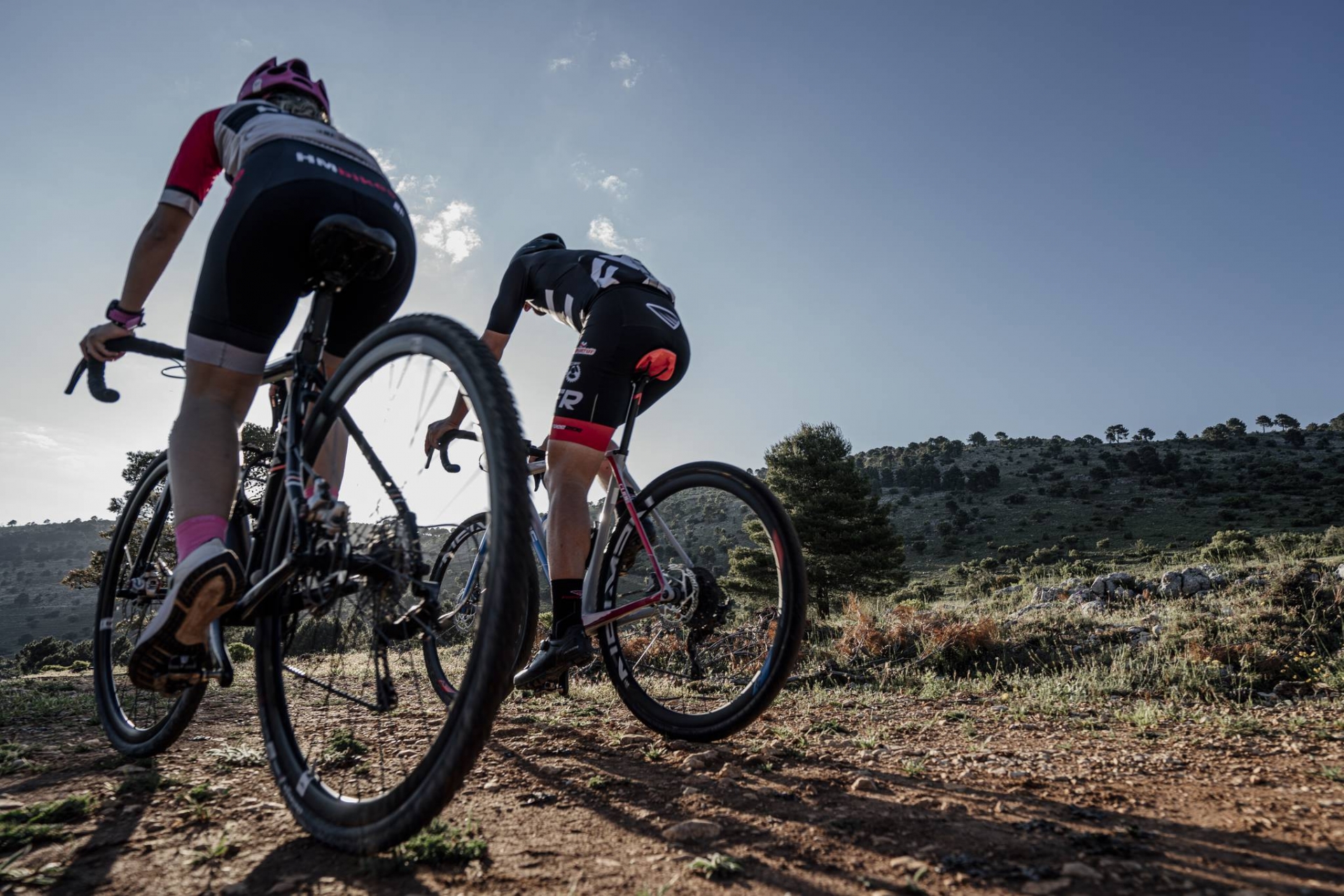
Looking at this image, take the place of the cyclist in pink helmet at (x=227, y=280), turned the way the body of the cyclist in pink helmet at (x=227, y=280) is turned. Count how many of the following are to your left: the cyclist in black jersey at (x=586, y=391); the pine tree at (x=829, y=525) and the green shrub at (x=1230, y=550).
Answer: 0

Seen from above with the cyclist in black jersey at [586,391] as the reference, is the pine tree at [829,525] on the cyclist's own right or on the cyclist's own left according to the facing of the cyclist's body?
on the cyclist's own right

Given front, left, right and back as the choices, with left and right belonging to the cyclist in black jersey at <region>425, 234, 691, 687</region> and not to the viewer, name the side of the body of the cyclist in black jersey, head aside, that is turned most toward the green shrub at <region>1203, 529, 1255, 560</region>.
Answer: right

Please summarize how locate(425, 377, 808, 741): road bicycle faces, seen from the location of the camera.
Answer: facing away from the viewer and to the left of the viewer

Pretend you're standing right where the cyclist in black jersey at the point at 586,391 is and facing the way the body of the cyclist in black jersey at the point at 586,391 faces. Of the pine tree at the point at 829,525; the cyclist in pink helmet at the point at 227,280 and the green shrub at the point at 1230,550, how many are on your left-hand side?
1

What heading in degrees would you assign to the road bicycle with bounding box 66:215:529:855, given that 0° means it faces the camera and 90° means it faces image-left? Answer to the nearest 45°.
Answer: approximately 135°

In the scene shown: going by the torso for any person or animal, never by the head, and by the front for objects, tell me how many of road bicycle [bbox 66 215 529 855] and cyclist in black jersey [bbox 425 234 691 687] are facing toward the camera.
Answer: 0

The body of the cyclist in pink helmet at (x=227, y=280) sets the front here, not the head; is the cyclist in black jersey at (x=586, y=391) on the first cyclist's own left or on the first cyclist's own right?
on the first cyclist's own right

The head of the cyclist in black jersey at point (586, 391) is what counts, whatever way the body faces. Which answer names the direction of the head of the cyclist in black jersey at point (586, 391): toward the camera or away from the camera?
away from the camera

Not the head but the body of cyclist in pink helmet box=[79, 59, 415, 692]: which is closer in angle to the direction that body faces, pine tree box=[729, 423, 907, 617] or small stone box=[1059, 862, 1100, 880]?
the pine tree

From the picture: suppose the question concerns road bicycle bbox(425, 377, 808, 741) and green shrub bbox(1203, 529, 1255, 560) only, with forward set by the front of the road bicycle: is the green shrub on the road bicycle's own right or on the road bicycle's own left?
on the road bicycle's own right

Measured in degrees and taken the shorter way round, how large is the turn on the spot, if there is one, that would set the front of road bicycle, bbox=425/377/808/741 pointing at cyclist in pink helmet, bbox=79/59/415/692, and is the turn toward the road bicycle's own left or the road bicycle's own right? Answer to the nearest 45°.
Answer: approximately 90° to the road bicycle's own left

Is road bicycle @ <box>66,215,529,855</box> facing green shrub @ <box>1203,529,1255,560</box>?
no

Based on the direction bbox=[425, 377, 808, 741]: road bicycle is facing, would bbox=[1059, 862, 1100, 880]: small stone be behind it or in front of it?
behind

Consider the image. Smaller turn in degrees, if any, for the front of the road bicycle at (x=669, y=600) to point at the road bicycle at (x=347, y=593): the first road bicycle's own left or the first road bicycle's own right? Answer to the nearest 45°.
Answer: approximately 90° to the first road bicycle's own left

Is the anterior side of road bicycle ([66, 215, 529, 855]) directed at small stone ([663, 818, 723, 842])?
no

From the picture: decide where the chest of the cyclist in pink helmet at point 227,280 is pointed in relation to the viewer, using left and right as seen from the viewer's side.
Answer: facing away from the viewer and to the left of the viewer

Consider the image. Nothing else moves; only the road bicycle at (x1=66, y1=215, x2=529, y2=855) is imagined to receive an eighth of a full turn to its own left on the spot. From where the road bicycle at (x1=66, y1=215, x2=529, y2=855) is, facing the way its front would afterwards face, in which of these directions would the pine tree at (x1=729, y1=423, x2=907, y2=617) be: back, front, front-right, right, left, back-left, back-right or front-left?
back-right
